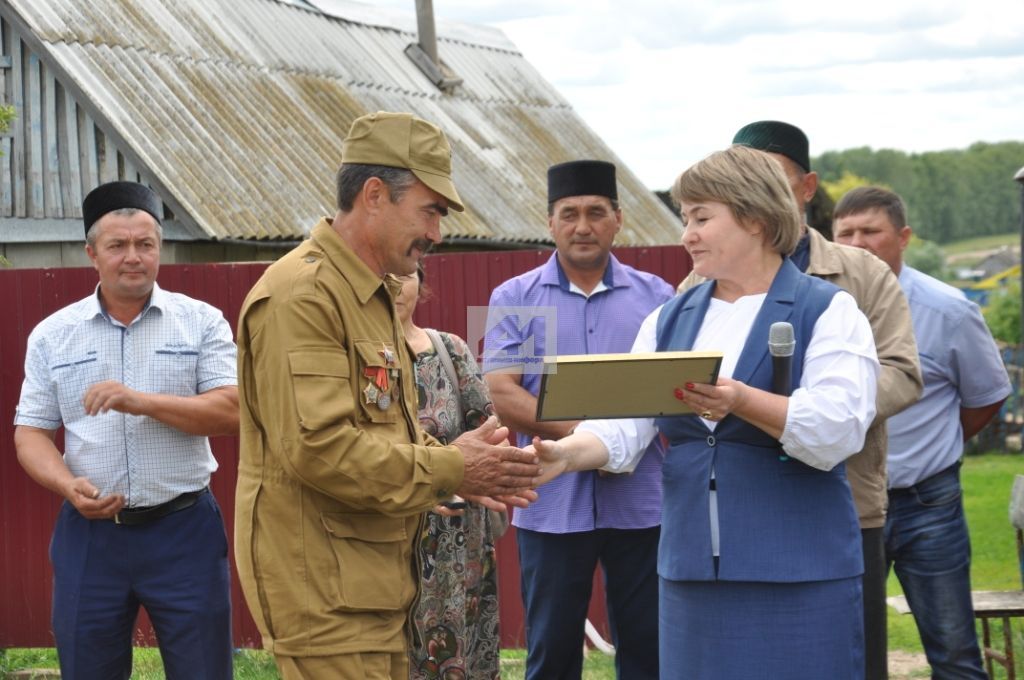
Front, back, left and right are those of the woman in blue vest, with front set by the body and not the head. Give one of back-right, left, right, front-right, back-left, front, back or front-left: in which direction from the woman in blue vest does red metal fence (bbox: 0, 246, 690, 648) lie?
right

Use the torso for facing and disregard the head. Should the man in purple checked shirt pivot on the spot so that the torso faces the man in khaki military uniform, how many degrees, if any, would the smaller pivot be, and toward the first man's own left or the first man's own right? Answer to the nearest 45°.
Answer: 0° — they already face them

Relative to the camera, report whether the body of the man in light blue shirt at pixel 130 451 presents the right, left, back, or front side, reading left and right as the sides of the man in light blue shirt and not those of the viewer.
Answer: front

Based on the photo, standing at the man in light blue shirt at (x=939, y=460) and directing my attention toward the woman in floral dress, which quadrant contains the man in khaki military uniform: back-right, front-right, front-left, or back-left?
front-left

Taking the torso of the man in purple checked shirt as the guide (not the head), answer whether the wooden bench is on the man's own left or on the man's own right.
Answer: on the man's own left

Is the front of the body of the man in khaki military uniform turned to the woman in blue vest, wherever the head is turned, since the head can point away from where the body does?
yes

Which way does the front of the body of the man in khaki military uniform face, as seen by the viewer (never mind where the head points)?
to the viewer's right

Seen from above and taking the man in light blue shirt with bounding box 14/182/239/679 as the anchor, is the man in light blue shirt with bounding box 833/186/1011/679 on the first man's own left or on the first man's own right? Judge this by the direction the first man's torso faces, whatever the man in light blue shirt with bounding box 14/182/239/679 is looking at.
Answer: on the first man's own left

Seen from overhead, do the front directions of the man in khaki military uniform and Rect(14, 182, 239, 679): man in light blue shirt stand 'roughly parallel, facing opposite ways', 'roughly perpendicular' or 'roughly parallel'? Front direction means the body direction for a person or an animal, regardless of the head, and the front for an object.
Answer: roughly perpendicular

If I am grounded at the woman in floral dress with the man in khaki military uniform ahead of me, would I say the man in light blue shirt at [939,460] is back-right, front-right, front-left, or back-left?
back-left

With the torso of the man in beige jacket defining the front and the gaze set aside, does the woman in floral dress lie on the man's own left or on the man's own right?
on the man's own right

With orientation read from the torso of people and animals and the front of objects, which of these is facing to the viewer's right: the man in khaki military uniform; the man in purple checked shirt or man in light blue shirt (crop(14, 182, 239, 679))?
the man in khaki military uniform

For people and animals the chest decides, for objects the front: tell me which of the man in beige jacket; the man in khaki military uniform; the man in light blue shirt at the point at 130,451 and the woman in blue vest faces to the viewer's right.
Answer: the man in khaki military uniform

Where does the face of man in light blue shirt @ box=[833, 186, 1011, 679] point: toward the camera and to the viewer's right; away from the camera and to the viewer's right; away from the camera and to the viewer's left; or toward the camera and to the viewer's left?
toward the camera and to the viewer's left
